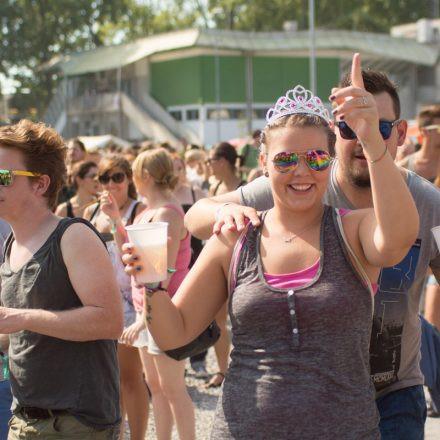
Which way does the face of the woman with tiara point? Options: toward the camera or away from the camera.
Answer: toward the camera

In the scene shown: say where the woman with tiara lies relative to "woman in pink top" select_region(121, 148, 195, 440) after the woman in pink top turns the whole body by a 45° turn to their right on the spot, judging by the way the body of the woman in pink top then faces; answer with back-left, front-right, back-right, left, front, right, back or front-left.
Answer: back-left

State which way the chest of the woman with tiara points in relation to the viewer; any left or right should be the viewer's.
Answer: facing the viewer
